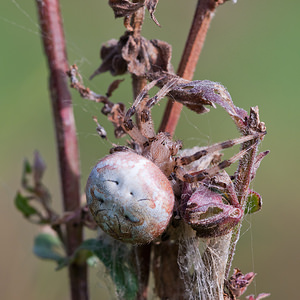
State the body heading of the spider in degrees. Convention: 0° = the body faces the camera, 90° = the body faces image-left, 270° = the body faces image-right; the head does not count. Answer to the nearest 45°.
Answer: approximately 225°

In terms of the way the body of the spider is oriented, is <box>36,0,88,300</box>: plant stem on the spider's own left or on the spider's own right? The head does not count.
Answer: on the spider's own left
